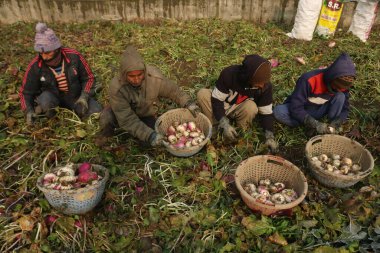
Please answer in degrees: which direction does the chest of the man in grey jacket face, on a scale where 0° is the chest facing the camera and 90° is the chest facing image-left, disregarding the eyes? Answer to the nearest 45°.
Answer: approximately 315°

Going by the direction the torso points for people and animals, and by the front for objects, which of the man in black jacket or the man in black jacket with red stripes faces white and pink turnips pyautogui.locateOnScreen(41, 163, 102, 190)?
the man in black jacket with red stripes

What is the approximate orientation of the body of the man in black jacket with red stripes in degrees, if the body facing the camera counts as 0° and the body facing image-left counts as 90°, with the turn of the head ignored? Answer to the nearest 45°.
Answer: approximately 0°

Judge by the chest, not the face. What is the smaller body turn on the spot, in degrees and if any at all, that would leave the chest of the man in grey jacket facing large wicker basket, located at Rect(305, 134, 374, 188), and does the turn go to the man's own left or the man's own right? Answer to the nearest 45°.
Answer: approximately 45° to the man's own left

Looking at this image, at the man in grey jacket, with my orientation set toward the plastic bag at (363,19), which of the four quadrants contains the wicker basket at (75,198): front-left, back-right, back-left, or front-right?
back-right

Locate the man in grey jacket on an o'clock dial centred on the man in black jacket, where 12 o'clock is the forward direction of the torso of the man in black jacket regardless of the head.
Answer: The man in grey jacket is roughly at 4 o'clock from the man in black jacket.

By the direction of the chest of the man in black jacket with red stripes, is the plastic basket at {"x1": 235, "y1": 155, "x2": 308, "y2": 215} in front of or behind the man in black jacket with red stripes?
in front

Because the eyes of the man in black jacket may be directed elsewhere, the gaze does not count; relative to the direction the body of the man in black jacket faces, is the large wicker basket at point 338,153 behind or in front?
in front

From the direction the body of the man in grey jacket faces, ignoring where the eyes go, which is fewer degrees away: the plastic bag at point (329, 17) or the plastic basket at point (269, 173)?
the plastic basket

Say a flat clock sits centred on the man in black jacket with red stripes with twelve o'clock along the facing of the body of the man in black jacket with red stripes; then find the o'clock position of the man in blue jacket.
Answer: The man in blue jacket is roughly at 10 o'clock from the man in black jacket with red stripes.
